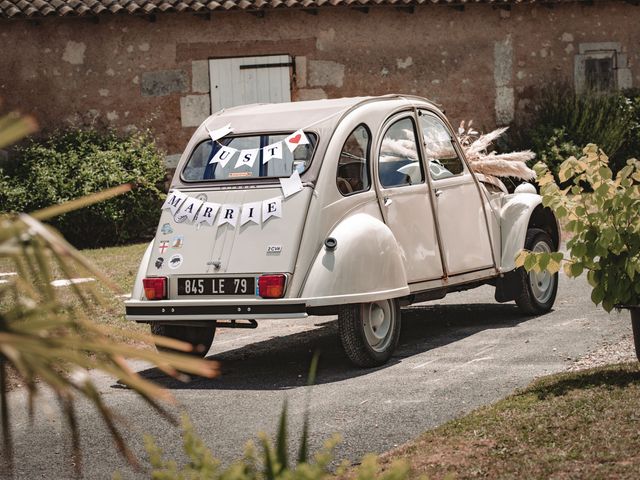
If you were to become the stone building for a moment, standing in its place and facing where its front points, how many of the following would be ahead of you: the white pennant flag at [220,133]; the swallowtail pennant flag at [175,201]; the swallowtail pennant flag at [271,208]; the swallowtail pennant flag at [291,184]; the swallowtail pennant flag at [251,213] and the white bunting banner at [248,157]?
6

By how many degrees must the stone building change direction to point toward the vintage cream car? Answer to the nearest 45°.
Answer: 0° — it already faces it

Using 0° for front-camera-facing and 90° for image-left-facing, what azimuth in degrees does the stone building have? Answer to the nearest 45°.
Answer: approximately 0°

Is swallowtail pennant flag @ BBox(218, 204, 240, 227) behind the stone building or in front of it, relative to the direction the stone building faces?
in front

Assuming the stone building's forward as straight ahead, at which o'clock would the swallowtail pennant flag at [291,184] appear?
The swallowtail pennant flag is roughly at 12 o'clock from the stone building.

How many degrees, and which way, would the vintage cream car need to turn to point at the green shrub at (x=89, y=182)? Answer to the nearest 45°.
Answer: approximately 90° to its left

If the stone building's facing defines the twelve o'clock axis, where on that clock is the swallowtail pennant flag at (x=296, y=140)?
The swallowtail pennant flag is roughly at 12 o'clock from the stone building.

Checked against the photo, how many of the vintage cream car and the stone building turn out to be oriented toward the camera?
1

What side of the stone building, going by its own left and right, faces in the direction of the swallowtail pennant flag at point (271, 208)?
front

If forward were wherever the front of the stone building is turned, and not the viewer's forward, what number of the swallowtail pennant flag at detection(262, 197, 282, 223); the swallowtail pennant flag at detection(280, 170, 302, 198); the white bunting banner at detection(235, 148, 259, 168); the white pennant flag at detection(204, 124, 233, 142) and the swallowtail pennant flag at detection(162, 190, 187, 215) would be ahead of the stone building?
5

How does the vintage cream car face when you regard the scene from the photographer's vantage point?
facing away from the viewer and to the right of the viewer

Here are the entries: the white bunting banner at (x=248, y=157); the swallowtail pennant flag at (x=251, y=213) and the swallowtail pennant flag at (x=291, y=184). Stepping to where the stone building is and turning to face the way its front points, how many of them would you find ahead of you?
3

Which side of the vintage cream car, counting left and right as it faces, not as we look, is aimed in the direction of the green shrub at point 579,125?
front

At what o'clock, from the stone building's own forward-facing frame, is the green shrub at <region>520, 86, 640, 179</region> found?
The green shrub is roughly at 9 o'clock from the stone building.
